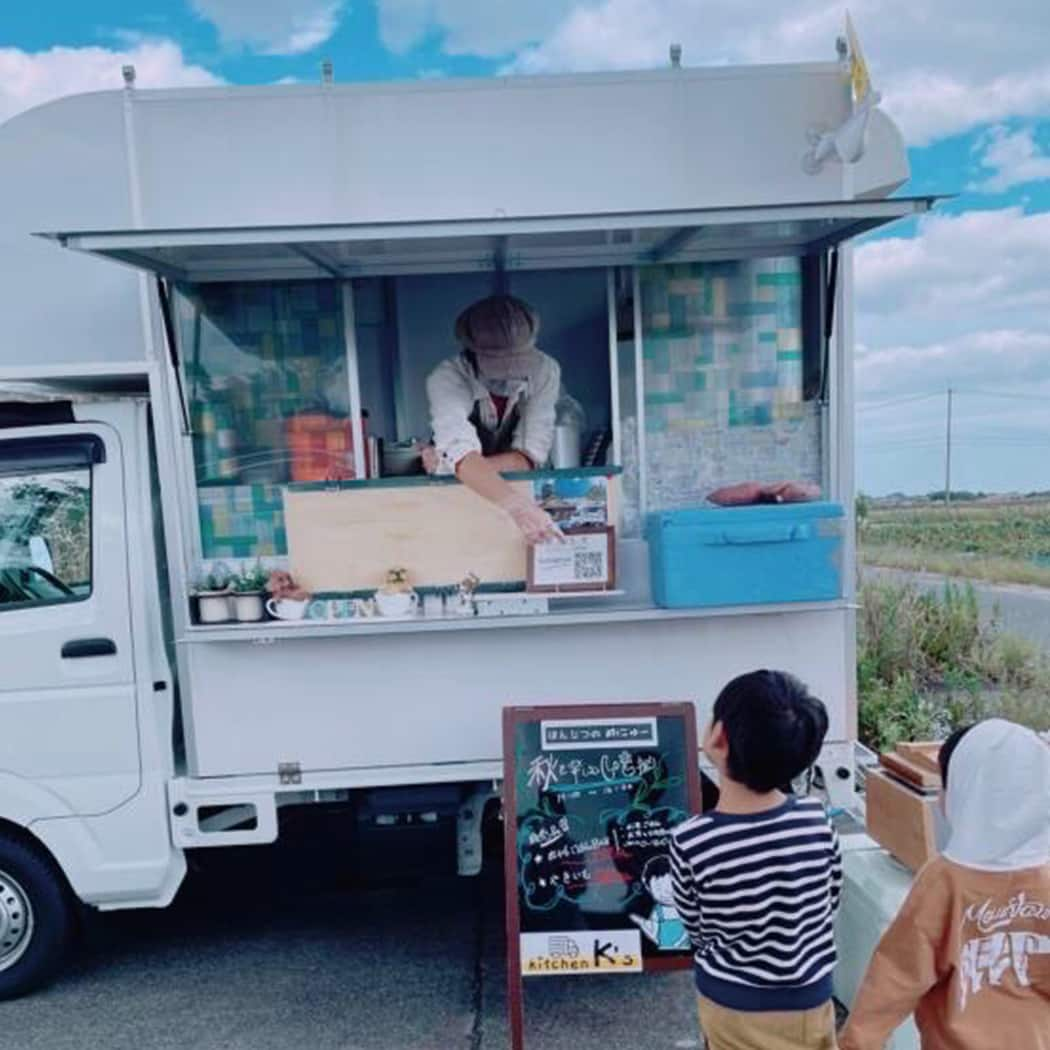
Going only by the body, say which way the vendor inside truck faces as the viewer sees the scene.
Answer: toward the camera

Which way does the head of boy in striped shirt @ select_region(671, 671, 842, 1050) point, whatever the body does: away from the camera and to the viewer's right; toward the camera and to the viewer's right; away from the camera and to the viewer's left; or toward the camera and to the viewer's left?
away from the camera and to the viewer's left

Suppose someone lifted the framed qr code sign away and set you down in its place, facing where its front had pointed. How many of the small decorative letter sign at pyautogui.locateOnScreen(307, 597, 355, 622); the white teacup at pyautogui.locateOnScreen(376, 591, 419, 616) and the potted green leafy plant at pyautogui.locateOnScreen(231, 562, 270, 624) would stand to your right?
3

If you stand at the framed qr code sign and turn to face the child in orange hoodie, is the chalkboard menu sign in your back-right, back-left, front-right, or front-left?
front-right

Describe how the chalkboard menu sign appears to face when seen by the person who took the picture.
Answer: facing the viewer

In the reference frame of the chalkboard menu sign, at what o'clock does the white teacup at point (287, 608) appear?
The white teacup is roughly at 3 o'clock from the chalkboard menu sign.

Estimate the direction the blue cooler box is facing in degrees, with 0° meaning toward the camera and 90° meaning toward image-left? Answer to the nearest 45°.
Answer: approximately 0°

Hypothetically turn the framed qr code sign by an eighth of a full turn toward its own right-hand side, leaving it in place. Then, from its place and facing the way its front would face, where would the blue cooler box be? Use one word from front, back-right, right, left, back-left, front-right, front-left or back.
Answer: back-left

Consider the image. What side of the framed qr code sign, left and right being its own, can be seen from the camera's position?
front

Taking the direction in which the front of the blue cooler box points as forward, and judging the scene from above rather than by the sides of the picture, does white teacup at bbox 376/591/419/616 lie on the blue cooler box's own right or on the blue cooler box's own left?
on the blue cooler box's own right

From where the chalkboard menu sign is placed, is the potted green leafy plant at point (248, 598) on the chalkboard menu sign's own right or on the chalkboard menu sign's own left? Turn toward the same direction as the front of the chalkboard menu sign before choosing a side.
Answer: on the chalkboard menu sign's own right

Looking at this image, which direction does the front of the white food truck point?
to the viewer's left

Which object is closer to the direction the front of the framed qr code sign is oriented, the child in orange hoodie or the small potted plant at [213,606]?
the child in orange hoodie

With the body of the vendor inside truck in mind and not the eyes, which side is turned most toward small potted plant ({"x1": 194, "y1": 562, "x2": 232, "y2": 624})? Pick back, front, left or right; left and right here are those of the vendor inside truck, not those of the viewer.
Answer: right

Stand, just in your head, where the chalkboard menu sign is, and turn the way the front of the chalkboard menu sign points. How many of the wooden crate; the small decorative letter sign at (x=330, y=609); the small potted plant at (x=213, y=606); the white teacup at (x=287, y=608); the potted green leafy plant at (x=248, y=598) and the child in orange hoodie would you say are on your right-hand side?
4
